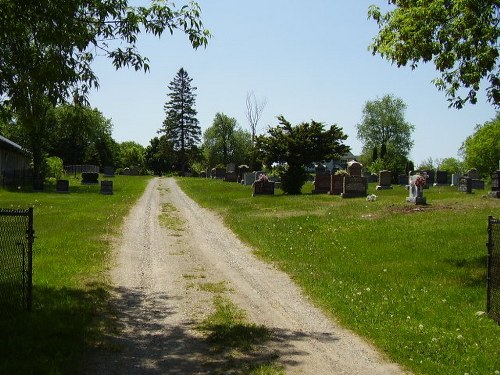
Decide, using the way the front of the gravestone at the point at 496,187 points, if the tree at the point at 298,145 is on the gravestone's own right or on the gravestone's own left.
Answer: on the gravestone's own right

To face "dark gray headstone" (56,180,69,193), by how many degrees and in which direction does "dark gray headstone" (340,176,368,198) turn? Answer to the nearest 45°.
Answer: approximately 90° to its right

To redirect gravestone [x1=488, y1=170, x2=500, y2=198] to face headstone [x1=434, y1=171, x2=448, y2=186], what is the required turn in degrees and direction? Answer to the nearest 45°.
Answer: approximately 180°

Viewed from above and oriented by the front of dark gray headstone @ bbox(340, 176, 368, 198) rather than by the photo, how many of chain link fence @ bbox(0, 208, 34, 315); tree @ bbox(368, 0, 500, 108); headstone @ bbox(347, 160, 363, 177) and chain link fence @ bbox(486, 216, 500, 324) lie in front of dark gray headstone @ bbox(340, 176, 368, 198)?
3

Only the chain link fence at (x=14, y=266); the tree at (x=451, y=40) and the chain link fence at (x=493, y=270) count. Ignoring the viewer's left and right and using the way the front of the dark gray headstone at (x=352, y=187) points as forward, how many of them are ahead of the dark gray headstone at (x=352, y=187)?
3

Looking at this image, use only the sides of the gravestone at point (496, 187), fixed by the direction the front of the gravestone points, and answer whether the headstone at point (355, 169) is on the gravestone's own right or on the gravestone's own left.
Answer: on the gravestone's own right

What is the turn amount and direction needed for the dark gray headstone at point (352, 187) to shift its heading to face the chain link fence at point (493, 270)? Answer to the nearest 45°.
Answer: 0° — it already faces it

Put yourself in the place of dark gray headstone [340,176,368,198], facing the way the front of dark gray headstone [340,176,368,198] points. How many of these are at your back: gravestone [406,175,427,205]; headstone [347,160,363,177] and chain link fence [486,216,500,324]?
1

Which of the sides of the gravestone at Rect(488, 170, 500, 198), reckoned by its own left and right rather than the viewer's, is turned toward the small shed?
right

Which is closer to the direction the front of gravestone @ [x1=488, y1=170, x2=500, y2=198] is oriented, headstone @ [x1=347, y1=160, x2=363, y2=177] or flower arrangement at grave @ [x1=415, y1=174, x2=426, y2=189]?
the flower arrangement at grave

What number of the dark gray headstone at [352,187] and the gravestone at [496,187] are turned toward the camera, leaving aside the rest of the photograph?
2

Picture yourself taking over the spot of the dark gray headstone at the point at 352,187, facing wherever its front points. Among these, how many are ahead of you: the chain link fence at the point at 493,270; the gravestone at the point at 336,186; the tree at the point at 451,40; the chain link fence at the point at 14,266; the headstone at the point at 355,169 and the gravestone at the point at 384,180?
3
